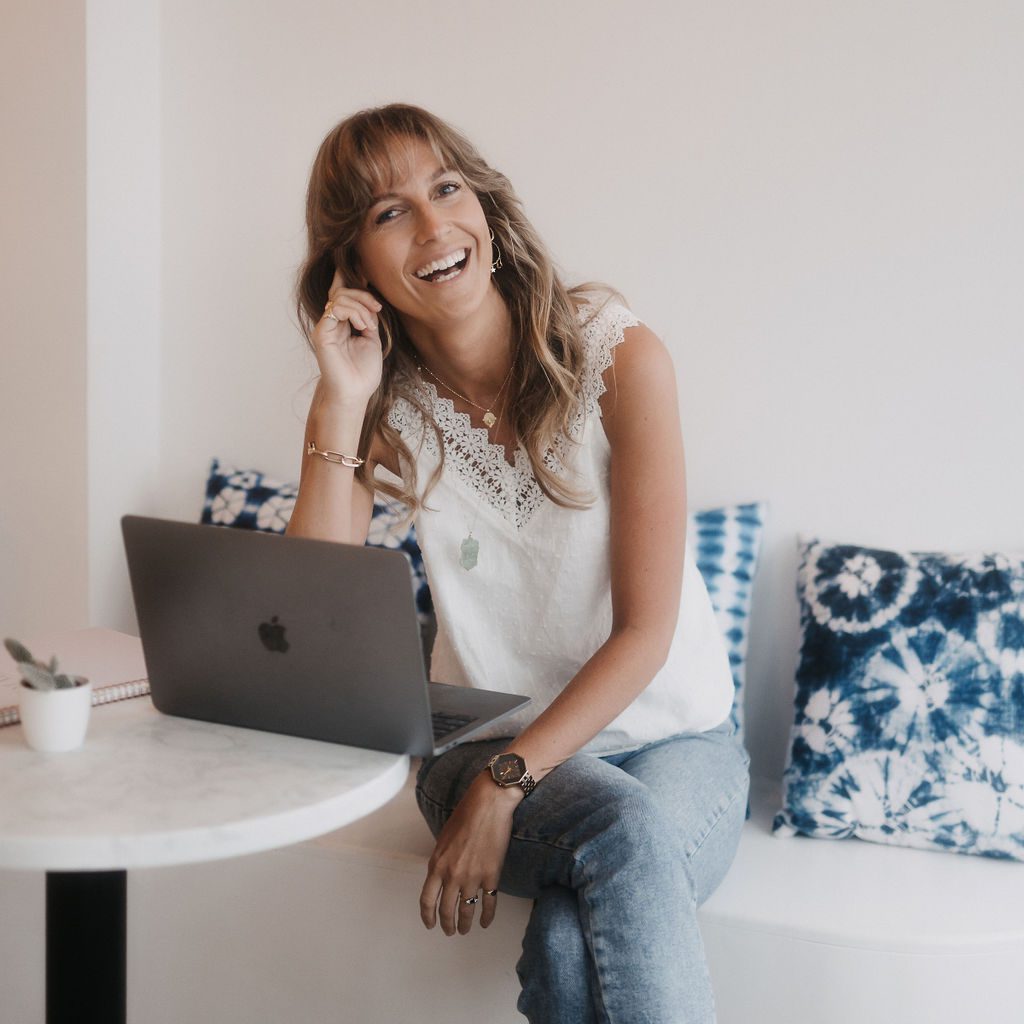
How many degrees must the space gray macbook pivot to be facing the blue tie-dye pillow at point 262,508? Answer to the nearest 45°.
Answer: approximately 45° to its left

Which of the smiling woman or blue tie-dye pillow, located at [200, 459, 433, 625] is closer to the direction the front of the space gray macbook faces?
the smiling woman

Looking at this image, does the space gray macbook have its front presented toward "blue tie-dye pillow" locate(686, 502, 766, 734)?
yes

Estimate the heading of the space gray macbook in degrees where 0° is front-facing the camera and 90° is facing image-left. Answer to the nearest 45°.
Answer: approximately 225°
